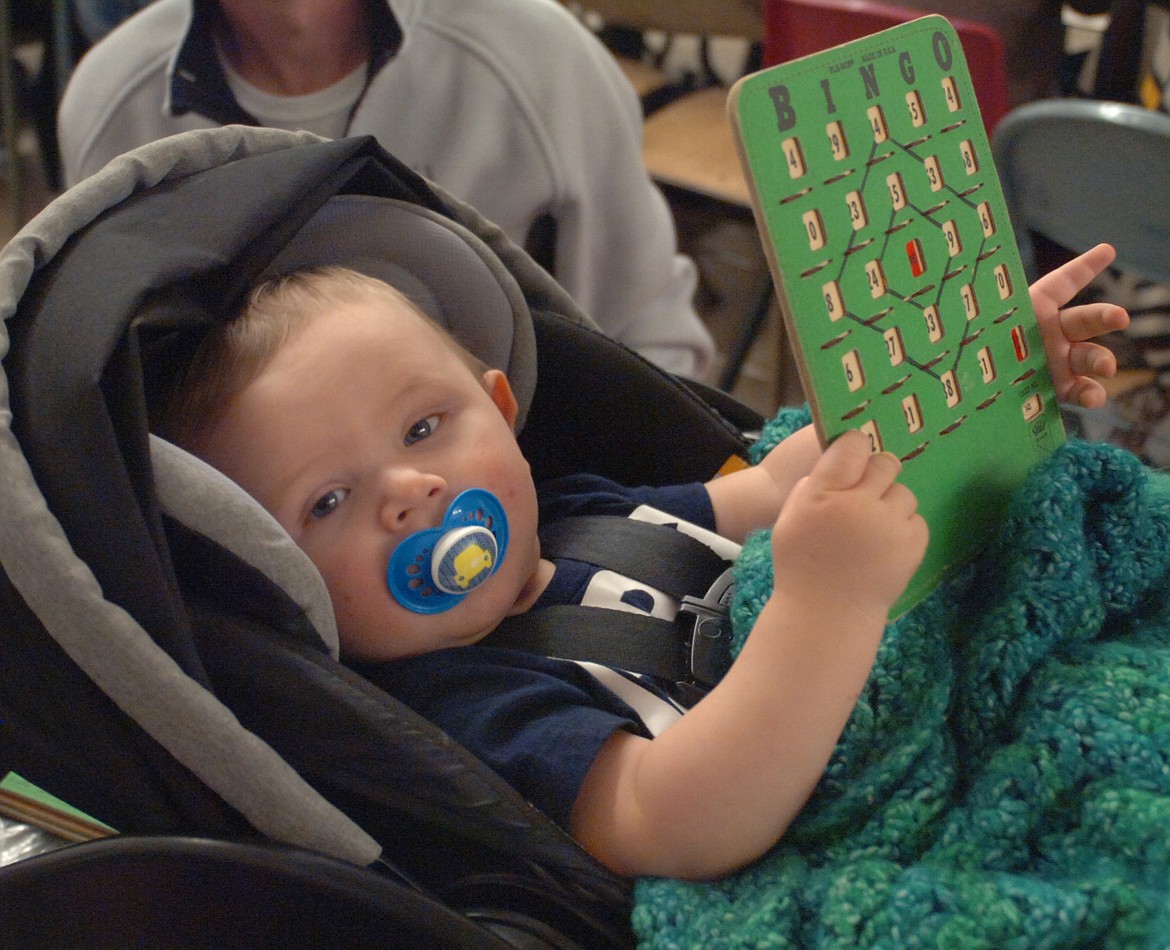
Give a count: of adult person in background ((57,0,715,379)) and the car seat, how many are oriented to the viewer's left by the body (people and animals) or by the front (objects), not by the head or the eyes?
0

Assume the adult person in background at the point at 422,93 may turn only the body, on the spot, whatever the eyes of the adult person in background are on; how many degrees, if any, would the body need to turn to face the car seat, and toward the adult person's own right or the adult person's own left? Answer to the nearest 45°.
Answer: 0° — they already face it

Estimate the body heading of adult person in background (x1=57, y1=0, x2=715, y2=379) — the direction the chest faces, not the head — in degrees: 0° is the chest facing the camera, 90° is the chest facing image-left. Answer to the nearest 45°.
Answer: approximately 0°

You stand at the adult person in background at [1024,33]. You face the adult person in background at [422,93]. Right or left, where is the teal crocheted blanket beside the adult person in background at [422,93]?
left

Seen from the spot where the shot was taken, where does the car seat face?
facing the viewer and to the right of the viewer

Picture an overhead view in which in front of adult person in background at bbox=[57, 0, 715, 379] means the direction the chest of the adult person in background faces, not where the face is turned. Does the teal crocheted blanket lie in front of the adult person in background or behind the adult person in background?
in front
